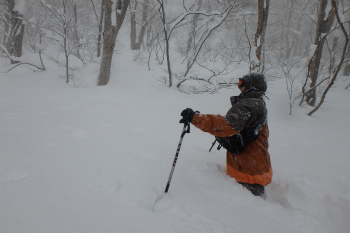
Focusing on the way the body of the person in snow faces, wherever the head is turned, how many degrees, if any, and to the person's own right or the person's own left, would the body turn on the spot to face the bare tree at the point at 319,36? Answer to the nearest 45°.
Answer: approximately 90° to the person's own right

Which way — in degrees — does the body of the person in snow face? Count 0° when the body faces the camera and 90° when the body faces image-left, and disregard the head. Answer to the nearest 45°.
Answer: approximately 90°

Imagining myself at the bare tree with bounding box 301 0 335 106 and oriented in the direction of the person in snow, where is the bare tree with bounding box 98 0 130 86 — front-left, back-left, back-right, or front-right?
front-right

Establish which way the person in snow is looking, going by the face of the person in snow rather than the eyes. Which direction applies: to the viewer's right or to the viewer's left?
to the viewer's left

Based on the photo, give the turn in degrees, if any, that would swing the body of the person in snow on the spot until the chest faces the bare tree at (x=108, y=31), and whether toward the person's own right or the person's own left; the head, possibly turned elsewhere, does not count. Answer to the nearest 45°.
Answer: approximately 45° to the person's own right

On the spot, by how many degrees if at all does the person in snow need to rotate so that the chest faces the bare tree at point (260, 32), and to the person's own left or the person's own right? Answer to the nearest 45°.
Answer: approximately 90° to the person's own right
